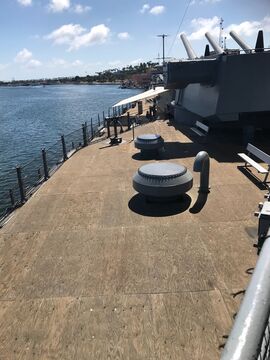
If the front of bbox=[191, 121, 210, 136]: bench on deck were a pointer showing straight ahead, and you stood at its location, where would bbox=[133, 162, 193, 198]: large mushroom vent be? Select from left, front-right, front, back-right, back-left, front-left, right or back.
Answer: front-left

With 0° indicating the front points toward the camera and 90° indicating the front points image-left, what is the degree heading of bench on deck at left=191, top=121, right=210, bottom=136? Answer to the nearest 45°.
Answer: approximately 45°
